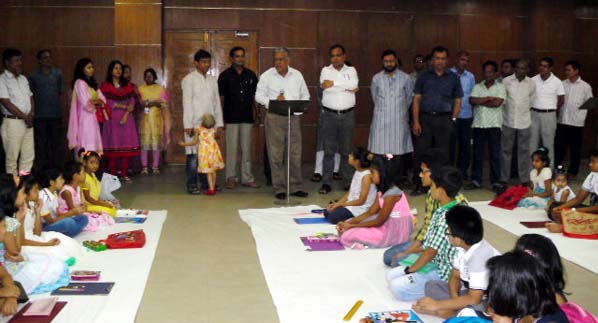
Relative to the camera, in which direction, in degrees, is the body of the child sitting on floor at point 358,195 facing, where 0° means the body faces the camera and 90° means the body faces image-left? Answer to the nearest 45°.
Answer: approximately 90°

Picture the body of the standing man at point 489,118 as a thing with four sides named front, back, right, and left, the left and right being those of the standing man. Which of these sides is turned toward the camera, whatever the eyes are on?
front

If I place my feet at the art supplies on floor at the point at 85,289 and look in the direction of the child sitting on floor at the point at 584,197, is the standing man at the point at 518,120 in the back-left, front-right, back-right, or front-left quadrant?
front-left

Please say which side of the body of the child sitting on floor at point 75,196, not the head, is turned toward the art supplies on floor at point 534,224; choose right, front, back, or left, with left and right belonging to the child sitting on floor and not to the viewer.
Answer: front

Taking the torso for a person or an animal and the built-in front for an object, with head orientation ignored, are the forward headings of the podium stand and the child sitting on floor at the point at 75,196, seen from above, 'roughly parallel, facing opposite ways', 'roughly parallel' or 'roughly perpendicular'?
roughly perpendicular

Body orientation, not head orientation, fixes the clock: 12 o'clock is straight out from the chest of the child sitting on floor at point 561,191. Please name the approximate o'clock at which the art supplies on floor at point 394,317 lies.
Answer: The art supplies on floor is roughly at 11 o'clock from the child sitting on floor.

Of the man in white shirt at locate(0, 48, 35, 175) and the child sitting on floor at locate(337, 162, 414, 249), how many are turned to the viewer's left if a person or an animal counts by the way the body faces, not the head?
1

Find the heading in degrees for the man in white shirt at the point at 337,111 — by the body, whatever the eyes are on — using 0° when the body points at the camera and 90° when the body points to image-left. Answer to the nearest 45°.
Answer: approximately 0°

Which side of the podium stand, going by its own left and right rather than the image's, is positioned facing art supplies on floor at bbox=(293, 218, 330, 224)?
front

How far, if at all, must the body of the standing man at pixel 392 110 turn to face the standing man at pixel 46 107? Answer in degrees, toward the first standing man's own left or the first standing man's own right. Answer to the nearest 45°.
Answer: approximately 90° to the first standing man's own right

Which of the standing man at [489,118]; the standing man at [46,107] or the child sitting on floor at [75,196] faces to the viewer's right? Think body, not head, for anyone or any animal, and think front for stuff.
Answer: the child sitting on floor

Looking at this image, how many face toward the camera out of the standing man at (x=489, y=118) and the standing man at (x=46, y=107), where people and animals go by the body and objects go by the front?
2

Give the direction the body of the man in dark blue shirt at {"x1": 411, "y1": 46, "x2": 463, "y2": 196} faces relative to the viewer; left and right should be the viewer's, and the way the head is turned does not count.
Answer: facing the viewer

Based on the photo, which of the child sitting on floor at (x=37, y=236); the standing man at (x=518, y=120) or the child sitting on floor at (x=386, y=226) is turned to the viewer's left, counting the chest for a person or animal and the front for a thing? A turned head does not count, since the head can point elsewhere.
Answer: the child sitting on floor at (x=386, y=226)

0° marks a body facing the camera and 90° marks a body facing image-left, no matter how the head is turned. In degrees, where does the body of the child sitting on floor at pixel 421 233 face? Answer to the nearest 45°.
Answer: approximately 90°

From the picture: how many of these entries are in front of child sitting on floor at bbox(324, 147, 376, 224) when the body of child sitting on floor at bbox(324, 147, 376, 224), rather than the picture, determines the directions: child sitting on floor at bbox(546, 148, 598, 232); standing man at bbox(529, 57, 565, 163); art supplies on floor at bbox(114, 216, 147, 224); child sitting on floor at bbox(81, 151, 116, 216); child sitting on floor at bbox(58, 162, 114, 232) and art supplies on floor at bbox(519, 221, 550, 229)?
3

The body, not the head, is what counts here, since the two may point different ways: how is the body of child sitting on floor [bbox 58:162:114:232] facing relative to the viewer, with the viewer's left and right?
facing to the right of the viewer

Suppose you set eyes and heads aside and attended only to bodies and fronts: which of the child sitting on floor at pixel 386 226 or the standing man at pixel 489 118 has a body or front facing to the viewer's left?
the child sitting on floor

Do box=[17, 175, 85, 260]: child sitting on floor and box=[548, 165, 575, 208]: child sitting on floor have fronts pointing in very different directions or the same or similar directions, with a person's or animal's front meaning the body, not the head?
very different directions
